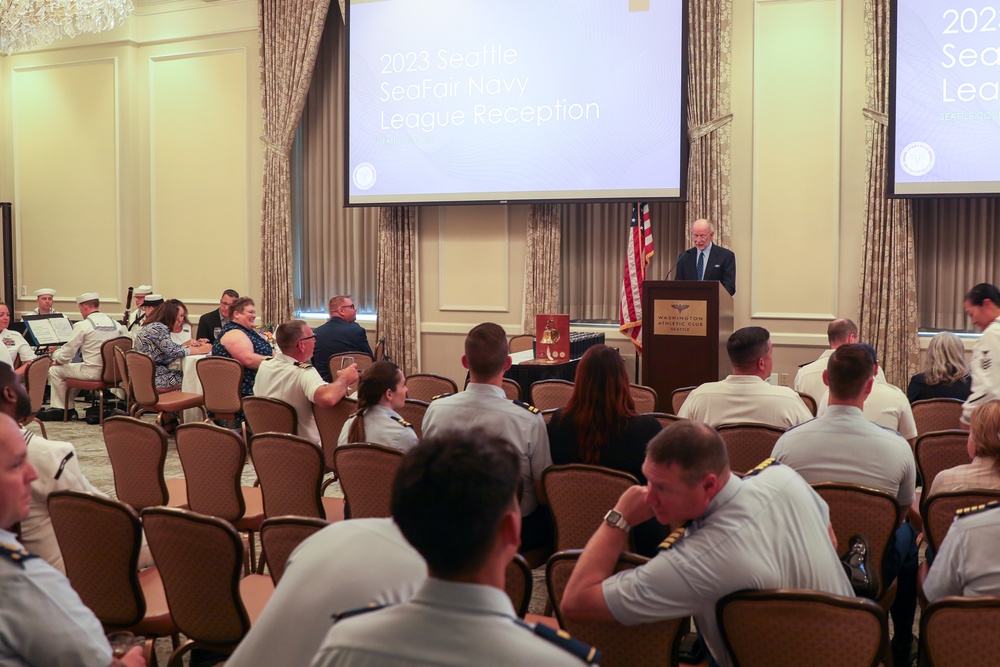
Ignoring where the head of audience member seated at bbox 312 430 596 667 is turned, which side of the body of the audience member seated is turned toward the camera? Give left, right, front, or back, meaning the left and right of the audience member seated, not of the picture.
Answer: back

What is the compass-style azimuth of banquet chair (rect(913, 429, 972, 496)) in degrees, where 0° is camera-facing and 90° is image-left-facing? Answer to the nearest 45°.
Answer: approximately 135°

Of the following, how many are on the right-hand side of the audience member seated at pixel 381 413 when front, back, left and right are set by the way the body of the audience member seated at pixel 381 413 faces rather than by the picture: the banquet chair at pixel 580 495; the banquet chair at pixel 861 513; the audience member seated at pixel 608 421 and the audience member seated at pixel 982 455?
4

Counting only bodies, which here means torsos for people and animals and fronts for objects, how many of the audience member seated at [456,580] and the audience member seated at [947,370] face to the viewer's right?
0

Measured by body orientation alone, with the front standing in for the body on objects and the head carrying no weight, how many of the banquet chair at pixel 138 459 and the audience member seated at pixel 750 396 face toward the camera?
0

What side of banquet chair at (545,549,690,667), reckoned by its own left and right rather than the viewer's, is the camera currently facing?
back

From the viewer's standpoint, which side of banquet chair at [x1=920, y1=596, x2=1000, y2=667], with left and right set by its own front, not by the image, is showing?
back

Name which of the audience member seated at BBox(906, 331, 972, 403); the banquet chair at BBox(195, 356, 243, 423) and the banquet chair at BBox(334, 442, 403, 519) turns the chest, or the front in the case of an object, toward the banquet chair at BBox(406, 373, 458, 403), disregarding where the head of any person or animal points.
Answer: the banquet chair at BBox(334, 442, 403, 519)

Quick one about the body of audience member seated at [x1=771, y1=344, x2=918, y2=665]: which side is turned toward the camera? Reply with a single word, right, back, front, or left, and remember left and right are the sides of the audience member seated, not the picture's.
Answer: back

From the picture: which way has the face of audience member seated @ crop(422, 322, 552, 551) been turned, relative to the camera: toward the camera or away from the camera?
away from the camera

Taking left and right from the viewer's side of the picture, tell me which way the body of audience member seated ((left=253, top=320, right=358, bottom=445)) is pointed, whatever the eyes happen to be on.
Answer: facing away from the viewer and to the right of the viewer

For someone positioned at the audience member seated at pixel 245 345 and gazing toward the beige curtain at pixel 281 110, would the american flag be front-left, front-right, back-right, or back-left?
front-right

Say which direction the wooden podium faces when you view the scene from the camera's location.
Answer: facing the viewer

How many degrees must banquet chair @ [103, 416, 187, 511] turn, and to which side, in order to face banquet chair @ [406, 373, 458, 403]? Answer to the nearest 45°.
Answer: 0° — it already faces it

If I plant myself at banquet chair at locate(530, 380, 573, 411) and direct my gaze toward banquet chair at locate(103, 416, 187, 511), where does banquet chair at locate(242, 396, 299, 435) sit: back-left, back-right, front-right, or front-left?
front-right

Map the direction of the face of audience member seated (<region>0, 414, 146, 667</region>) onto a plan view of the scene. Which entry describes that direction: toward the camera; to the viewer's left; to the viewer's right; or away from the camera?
to the viewer's right

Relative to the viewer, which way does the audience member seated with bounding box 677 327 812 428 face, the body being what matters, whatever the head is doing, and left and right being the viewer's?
facing away from the viewer

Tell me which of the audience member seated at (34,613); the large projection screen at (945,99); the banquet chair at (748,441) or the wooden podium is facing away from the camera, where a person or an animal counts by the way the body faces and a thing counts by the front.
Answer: the banquet chair

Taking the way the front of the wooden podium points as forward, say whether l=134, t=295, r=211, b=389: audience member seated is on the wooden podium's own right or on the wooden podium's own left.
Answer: on the wooden podium's own right

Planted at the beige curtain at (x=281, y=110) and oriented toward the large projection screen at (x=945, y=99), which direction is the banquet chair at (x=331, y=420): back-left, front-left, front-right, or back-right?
front-right

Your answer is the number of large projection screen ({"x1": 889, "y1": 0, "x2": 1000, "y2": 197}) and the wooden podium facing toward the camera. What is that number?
2
